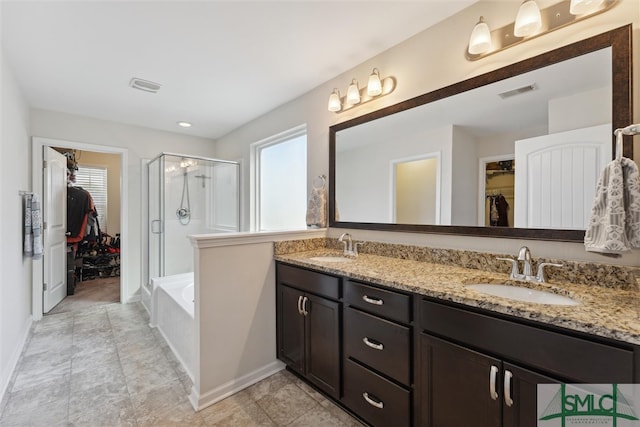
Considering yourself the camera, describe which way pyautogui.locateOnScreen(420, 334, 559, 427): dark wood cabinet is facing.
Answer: facing the viewer and to the left of the viewer

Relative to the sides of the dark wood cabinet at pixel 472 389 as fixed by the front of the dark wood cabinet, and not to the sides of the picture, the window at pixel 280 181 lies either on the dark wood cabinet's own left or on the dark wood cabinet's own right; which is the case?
on the dark wood cabinet's own right

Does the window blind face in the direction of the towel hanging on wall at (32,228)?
yes

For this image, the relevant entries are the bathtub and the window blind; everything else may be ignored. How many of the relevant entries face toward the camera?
1

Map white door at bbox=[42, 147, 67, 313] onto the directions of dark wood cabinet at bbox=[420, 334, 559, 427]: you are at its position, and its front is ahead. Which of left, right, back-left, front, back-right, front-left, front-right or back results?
front-right

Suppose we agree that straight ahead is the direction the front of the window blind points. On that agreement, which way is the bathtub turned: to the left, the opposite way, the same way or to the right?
to the right

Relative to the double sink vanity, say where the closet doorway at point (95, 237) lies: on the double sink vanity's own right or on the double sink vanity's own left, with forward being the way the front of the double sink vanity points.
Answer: on the double sink vanity's own right

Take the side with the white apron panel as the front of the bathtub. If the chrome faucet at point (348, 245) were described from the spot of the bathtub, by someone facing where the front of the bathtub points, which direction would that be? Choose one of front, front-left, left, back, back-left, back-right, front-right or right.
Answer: back-left

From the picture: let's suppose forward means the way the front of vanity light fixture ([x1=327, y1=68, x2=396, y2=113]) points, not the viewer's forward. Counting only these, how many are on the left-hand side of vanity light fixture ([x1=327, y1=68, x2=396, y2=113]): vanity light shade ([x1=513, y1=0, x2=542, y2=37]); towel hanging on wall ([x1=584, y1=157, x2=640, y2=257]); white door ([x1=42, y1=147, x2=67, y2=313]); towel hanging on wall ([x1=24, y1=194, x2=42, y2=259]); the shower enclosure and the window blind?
2

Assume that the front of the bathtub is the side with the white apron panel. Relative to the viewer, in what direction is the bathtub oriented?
to the viewer's left

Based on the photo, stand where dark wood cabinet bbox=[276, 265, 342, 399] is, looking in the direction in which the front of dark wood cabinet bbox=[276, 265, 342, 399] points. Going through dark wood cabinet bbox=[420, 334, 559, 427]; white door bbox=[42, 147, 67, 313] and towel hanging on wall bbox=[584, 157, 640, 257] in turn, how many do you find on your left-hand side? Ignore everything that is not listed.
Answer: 2

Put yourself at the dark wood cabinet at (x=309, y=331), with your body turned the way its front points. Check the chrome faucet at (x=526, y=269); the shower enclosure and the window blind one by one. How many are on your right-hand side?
2

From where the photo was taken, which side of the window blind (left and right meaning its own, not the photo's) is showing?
front

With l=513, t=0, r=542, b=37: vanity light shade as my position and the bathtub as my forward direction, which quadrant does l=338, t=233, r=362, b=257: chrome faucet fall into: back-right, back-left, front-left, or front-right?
front-right

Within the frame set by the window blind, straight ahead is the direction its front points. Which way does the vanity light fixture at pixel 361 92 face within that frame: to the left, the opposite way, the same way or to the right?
to the right

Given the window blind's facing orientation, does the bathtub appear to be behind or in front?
in front
